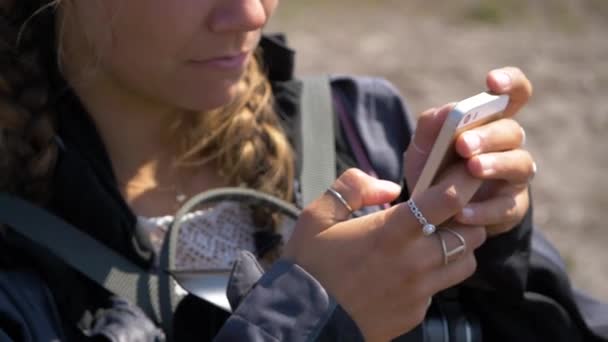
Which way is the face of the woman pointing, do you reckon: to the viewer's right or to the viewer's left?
to the viewer's right

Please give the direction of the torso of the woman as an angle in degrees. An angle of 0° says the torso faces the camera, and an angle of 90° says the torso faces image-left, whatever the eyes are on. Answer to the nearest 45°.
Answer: approximately 315°
